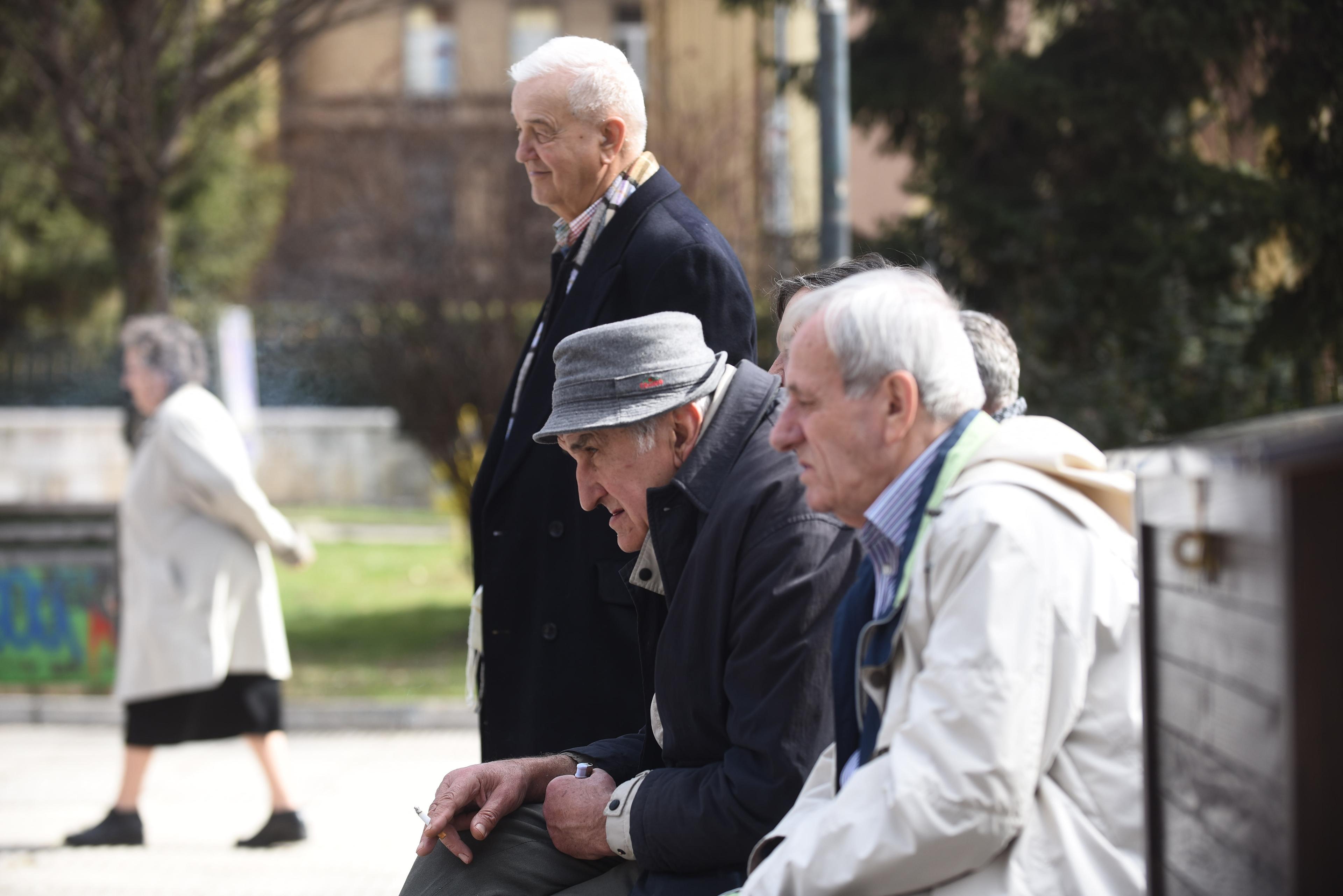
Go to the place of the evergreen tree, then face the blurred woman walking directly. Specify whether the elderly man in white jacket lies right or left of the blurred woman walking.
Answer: left

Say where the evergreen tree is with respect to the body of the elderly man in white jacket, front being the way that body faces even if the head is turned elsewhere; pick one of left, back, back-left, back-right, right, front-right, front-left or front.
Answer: right

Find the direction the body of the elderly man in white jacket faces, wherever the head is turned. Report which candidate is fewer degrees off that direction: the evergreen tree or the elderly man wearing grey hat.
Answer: the elderly man wearing grey hat

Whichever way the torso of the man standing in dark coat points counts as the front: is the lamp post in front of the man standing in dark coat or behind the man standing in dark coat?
behind

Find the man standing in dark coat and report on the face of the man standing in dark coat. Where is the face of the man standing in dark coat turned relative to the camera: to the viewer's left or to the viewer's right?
to the viewer's left

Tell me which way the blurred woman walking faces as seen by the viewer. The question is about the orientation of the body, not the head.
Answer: to the viewer's left

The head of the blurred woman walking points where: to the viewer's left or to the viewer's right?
to the viewer's left

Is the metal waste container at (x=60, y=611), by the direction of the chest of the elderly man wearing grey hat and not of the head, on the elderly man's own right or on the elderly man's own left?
on the elderly man's own right

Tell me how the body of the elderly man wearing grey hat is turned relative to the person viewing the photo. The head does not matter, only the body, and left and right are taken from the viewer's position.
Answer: facing to the left of the viewer

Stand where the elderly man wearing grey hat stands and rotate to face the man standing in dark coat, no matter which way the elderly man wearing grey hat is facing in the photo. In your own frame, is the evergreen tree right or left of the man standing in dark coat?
right

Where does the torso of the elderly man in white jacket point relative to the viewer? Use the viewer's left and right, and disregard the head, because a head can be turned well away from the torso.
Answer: facing to the left of the viewer

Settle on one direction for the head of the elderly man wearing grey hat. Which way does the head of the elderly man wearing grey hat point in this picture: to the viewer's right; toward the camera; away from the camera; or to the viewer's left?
to the viewer's left

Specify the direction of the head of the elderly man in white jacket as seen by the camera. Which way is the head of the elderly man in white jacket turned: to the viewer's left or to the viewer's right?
to the viewer's left
